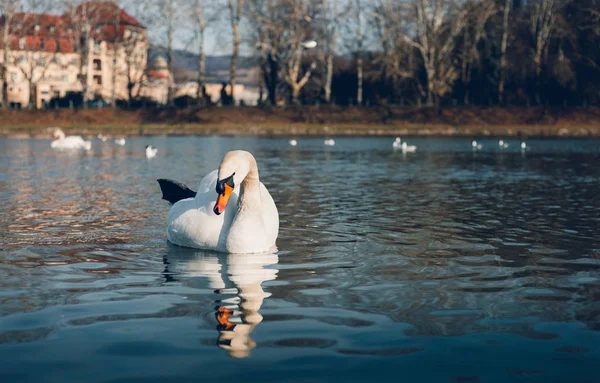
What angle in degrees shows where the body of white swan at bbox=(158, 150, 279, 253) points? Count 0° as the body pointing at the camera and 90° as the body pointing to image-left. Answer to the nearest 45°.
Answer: approximately 315°
